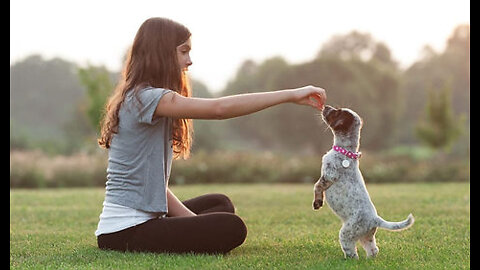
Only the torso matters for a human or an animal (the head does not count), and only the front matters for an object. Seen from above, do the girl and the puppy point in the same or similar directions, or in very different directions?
very different directions

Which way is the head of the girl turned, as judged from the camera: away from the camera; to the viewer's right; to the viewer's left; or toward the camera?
to the viewer's right

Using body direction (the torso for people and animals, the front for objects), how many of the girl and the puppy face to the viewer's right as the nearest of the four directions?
1

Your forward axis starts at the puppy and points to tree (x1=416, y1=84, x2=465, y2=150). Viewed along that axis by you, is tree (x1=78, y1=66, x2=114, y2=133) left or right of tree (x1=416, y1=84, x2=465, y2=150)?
left

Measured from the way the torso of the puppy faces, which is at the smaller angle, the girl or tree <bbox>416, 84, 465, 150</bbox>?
the girl

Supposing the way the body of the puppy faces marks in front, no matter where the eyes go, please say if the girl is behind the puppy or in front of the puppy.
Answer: in front

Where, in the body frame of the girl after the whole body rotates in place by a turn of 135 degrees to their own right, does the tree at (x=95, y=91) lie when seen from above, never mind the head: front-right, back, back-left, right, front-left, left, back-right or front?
back-right

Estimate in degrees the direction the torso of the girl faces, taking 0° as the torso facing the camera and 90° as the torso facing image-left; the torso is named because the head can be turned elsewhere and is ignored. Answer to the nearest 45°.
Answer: approximately 270°

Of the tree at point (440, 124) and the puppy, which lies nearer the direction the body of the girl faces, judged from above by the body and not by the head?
the puppy

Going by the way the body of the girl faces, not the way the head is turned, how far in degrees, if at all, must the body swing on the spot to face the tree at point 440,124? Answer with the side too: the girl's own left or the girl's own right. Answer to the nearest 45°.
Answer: approximately 45° to the girl's own left

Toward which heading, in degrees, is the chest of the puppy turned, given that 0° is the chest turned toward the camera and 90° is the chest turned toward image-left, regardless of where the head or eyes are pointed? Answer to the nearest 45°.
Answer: approximately 90°
